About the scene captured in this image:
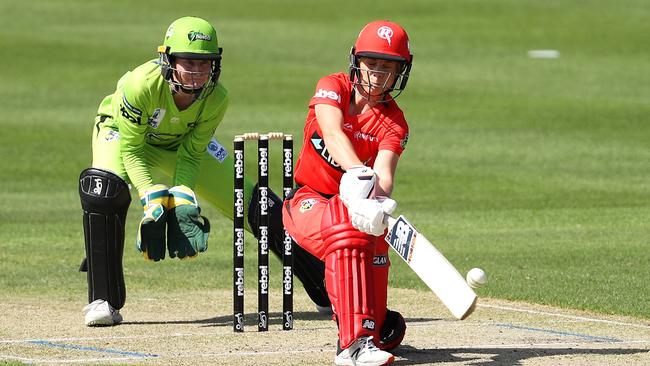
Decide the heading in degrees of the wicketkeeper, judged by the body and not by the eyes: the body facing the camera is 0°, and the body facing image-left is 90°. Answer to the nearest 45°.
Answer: approximately 0°

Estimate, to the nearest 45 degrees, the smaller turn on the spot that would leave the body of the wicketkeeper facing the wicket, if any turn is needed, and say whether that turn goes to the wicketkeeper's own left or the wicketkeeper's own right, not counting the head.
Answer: approximately 45° to the wicketkeeper's own left
